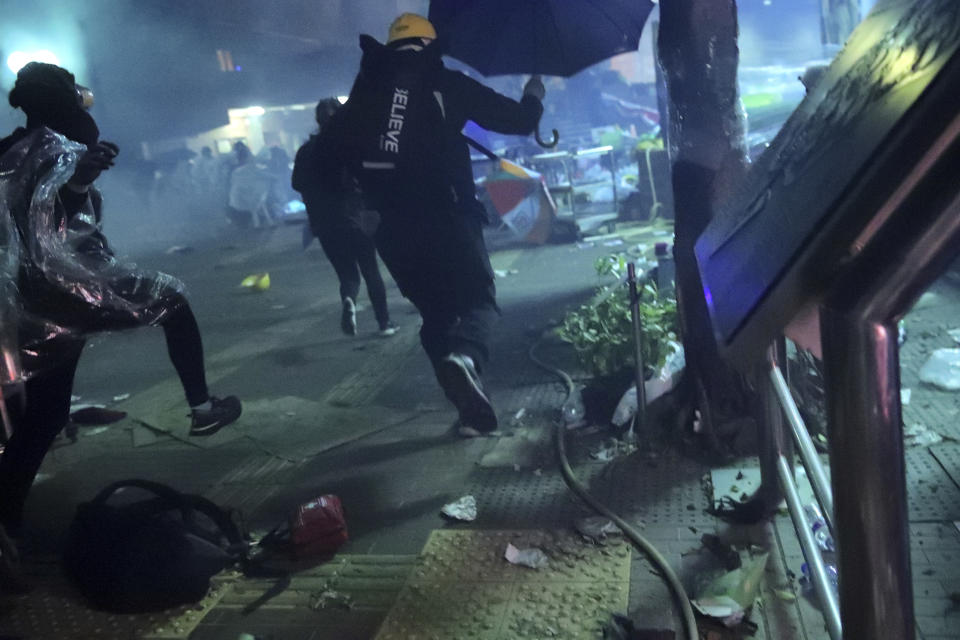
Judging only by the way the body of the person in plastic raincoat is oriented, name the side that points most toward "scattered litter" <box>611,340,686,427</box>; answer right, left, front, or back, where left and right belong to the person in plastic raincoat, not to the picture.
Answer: front

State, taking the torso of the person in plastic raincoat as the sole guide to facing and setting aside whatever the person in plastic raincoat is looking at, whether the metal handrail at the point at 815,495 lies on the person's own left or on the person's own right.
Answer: on the person's own right

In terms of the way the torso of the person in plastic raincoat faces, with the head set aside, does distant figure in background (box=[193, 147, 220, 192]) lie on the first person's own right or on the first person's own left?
on the first person's own left

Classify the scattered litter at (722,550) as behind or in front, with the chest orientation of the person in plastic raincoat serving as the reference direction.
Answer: in front

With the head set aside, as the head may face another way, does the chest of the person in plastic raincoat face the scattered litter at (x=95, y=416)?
no

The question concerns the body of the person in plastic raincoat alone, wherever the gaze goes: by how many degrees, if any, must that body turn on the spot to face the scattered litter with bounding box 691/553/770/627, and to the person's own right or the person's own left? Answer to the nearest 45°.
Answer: approximately 45° to the person's own right

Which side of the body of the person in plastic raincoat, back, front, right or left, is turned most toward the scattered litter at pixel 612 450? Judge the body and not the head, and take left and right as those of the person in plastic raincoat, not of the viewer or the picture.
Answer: front

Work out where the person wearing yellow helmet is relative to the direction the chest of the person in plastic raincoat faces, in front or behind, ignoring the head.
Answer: in front

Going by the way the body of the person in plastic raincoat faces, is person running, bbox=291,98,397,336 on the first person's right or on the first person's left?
on the first person's left

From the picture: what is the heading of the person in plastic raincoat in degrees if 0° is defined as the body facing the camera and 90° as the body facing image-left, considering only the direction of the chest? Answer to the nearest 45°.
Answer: approximately 270°
